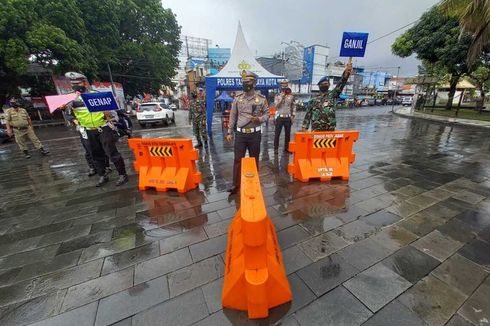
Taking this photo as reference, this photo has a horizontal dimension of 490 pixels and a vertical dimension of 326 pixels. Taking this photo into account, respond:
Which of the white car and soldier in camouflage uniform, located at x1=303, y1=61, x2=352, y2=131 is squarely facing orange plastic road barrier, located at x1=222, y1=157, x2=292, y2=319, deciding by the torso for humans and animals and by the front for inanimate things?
the soldier in camouflage uniform

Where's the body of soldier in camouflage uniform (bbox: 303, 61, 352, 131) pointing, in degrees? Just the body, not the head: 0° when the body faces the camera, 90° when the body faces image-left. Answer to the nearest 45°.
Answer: approximately 0°

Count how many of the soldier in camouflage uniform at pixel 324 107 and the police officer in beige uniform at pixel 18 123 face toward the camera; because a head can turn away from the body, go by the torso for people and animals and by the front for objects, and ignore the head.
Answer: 2

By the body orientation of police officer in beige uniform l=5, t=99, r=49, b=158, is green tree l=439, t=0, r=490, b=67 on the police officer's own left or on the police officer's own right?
on the police officer's own left

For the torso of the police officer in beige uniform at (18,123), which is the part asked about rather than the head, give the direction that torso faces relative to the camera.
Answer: toward the camera

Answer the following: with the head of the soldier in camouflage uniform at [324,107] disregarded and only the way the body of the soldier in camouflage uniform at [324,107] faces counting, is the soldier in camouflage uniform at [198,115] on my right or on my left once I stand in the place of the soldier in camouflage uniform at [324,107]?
on my right

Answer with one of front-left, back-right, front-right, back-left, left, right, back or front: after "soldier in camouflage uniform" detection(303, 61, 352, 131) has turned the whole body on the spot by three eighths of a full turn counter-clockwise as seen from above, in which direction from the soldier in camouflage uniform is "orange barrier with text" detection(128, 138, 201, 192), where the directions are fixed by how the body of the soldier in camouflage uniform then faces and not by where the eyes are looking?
back

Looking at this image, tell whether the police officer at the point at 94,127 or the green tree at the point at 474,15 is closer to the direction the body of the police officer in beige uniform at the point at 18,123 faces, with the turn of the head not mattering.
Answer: the police officer
